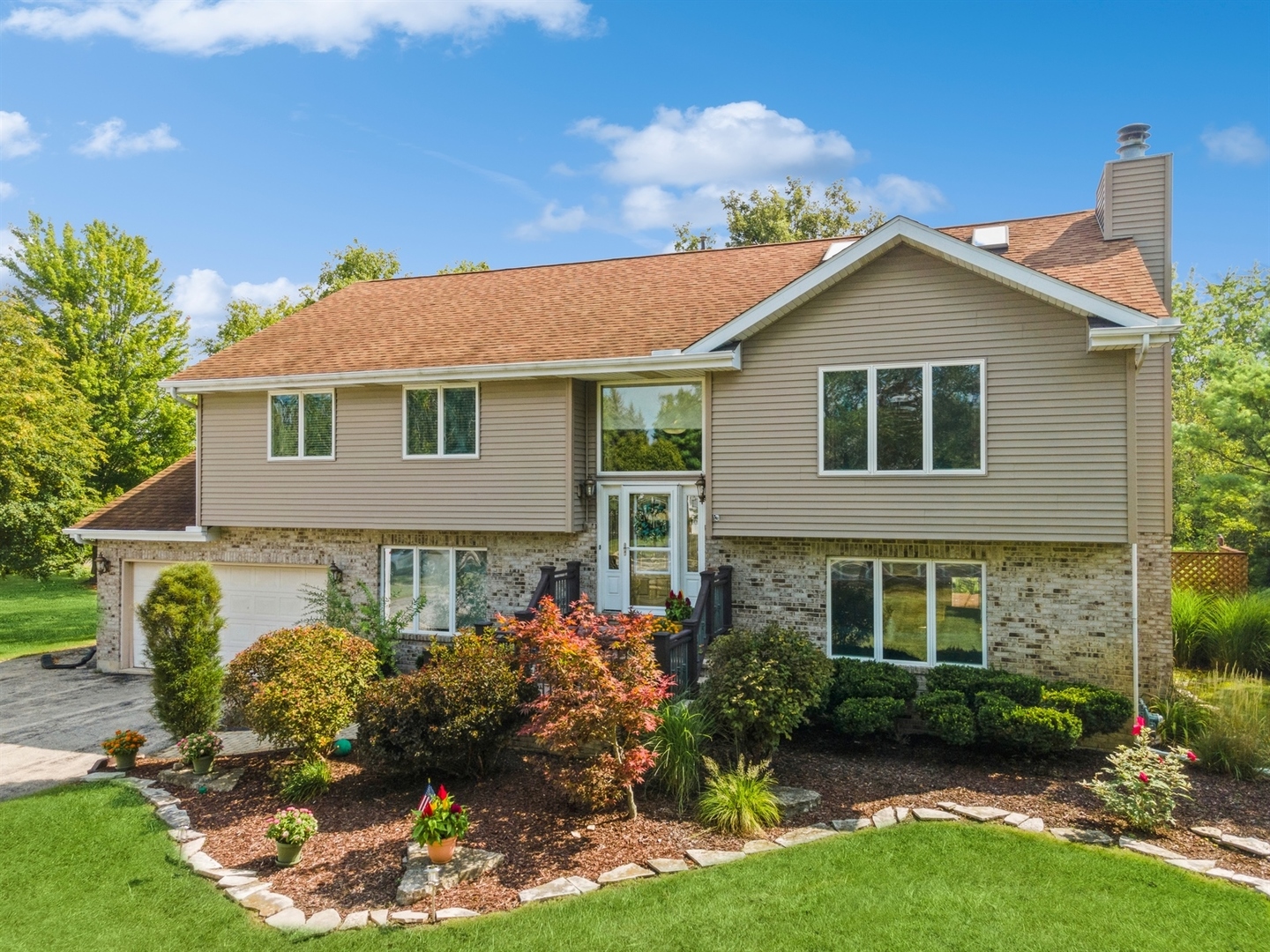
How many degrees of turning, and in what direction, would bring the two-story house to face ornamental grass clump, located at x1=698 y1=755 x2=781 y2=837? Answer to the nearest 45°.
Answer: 0° — it already faces it

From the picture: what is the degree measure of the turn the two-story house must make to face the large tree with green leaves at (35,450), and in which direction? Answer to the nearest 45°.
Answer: approximately 135° to its right

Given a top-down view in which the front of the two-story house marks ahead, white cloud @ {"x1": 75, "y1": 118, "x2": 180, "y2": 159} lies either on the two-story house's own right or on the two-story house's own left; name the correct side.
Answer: on the two-story house's own right

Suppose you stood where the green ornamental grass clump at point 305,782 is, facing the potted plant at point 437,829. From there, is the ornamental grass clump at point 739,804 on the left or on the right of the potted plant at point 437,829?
left

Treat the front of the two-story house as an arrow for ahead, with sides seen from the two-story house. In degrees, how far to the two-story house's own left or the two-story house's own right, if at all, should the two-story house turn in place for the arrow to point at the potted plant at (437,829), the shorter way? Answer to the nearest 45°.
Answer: approximately 45° to the two-story house's own right

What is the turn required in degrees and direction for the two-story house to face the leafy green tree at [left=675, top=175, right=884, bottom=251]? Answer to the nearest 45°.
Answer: approximately 180°

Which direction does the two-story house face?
toward the camera

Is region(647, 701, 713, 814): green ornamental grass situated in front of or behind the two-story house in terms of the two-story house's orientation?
in front

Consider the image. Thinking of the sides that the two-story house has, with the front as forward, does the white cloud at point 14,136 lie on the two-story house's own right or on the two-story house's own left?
on the two-story house's own right
